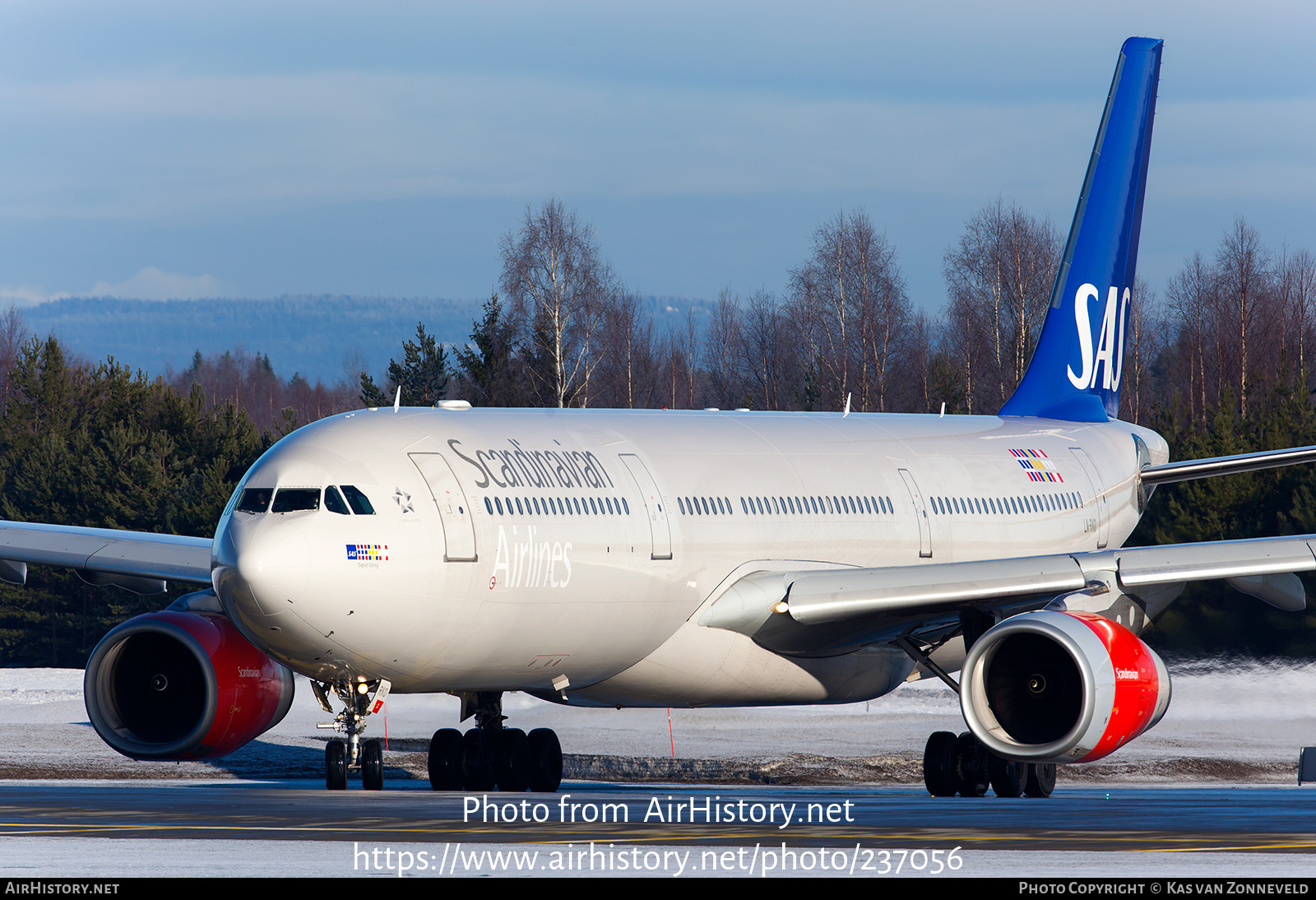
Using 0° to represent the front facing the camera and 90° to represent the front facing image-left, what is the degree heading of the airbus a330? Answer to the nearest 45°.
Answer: approximately 45°
